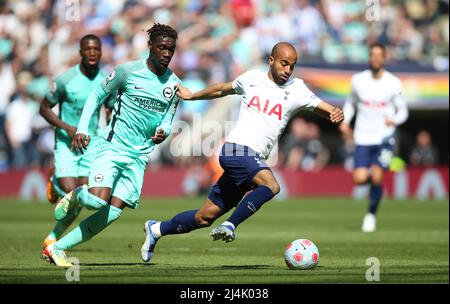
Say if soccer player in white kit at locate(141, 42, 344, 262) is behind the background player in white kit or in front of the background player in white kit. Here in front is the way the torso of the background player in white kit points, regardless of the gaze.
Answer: in front

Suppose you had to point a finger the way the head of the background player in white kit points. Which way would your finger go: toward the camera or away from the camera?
toward the camera

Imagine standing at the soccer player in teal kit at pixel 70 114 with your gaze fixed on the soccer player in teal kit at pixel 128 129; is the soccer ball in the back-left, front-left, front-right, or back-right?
front-left

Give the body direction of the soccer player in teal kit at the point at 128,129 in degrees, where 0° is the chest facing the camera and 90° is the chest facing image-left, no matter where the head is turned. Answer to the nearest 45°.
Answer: approximately 315°

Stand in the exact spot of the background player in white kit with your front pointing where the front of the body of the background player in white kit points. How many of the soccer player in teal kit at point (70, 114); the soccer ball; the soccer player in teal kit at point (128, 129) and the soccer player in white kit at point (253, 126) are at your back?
0

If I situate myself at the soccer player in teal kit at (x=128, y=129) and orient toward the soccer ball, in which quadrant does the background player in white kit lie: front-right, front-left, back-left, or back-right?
front-left

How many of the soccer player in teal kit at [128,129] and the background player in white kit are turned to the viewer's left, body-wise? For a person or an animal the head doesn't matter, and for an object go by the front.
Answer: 0

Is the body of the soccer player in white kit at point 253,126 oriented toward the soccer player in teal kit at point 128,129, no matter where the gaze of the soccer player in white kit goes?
no

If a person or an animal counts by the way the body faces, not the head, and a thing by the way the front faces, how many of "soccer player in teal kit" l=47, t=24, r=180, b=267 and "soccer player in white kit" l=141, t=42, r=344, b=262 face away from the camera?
0

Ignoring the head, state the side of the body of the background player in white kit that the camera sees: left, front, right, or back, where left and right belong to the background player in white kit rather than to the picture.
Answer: front

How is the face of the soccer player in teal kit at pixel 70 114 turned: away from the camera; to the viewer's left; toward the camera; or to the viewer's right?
toward the camera

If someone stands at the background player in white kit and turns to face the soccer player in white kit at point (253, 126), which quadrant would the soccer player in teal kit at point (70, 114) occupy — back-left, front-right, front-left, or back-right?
front-right
